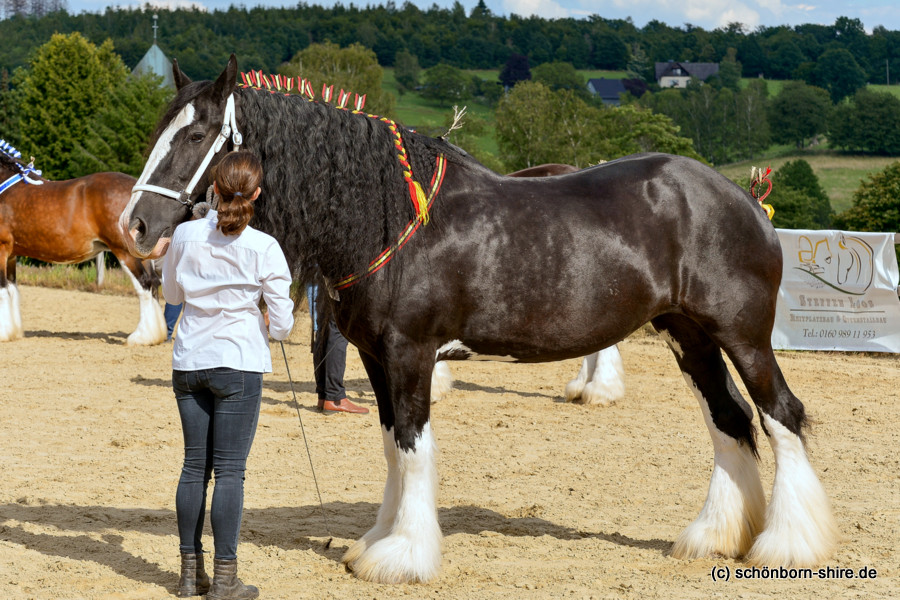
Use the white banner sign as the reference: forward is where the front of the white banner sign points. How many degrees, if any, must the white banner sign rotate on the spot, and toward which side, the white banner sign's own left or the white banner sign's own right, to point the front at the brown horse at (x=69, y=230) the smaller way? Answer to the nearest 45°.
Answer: approximately 90° to the white banner sign's own right

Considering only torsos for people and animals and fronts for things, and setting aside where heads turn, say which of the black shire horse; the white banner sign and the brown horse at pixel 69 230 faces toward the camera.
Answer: the white banner sign

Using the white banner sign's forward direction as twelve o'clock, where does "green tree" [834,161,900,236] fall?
The green tree is roughly at 6 o'clock from the white banner sign.

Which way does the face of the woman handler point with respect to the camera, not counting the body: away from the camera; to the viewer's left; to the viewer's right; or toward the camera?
away from the camera

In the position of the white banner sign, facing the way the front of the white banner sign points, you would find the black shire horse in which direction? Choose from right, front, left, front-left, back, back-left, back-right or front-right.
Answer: front

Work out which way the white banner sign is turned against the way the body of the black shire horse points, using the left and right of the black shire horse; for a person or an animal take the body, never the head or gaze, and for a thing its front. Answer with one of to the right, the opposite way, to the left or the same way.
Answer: to the left

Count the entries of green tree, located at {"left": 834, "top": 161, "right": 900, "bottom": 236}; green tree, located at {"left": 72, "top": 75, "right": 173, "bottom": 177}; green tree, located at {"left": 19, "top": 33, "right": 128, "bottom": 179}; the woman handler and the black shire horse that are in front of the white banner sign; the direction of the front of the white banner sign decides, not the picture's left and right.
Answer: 2

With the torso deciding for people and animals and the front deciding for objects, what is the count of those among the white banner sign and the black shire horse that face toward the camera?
1

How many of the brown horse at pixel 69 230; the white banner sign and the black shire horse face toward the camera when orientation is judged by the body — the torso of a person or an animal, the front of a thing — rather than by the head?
1

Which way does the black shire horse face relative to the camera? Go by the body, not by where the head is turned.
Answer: to the viewer's left

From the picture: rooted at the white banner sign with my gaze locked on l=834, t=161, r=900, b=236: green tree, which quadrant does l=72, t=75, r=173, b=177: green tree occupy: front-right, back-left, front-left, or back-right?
front-left

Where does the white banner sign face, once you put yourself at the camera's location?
facing the viewer
